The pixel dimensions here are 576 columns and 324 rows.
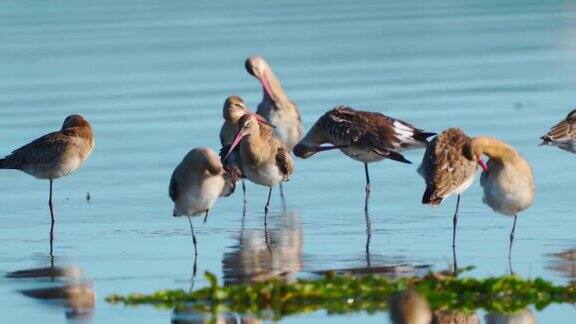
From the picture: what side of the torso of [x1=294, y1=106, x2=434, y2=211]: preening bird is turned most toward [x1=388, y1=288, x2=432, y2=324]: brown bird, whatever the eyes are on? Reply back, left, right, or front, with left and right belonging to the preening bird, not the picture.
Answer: left

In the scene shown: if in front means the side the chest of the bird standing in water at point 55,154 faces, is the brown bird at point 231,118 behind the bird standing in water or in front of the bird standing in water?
in front

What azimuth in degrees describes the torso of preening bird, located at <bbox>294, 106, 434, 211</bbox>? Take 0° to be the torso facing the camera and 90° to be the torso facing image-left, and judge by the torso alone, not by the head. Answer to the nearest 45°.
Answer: approximately 90°

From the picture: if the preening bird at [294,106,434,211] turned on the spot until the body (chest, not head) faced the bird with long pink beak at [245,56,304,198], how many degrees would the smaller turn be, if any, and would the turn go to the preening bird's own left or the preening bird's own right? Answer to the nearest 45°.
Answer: approximately 45° to the preening bird's own right

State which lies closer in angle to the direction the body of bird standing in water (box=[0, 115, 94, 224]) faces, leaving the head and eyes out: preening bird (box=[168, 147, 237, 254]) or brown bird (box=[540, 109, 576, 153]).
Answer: the brown bird

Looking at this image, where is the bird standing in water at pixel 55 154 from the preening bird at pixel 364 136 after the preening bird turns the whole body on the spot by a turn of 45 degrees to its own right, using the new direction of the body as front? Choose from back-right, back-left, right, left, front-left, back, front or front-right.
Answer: front-left

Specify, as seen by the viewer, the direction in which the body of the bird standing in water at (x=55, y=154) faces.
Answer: to the viewer's right
